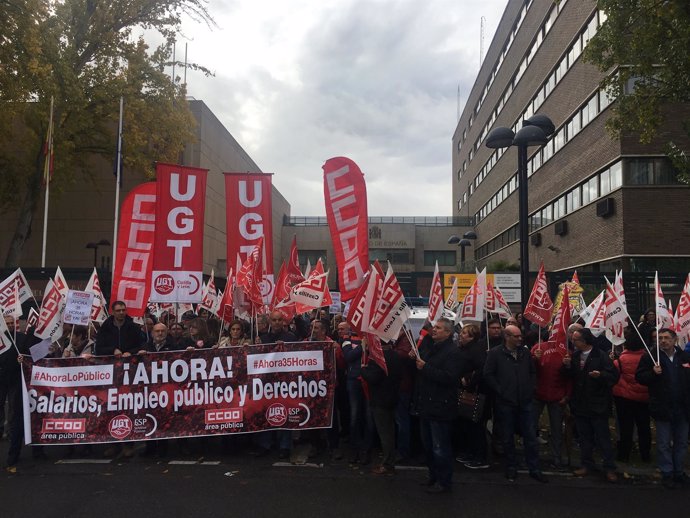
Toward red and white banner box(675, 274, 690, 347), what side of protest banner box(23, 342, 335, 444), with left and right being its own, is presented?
left

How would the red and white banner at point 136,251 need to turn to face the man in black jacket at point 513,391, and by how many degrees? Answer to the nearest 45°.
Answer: approximately 45° to its left

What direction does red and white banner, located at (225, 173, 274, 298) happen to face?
toward the camera

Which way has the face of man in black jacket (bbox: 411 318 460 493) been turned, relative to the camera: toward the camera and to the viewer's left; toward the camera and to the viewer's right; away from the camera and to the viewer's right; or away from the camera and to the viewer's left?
toward the camera and to the viewer's left

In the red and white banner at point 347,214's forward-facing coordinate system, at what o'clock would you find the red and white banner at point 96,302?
the red and white banner at point 96,302 is roughly at 4 o'clock from the red and white banner at point 347,214.

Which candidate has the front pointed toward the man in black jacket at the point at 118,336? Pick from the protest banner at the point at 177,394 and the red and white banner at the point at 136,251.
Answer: the red and white banner

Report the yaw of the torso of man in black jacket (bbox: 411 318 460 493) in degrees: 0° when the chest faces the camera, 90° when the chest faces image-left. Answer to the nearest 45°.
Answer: approximately 45°

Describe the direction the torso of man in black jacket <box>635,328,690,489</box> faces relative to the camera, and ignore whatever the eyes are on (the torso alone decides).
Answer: toward the camera

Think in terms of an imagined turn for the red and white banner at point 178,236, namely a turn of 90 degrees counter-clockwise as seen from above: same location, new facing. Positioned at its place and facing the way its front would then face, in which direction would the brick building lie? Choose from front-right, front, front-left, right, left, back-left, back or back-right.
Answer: front-left
